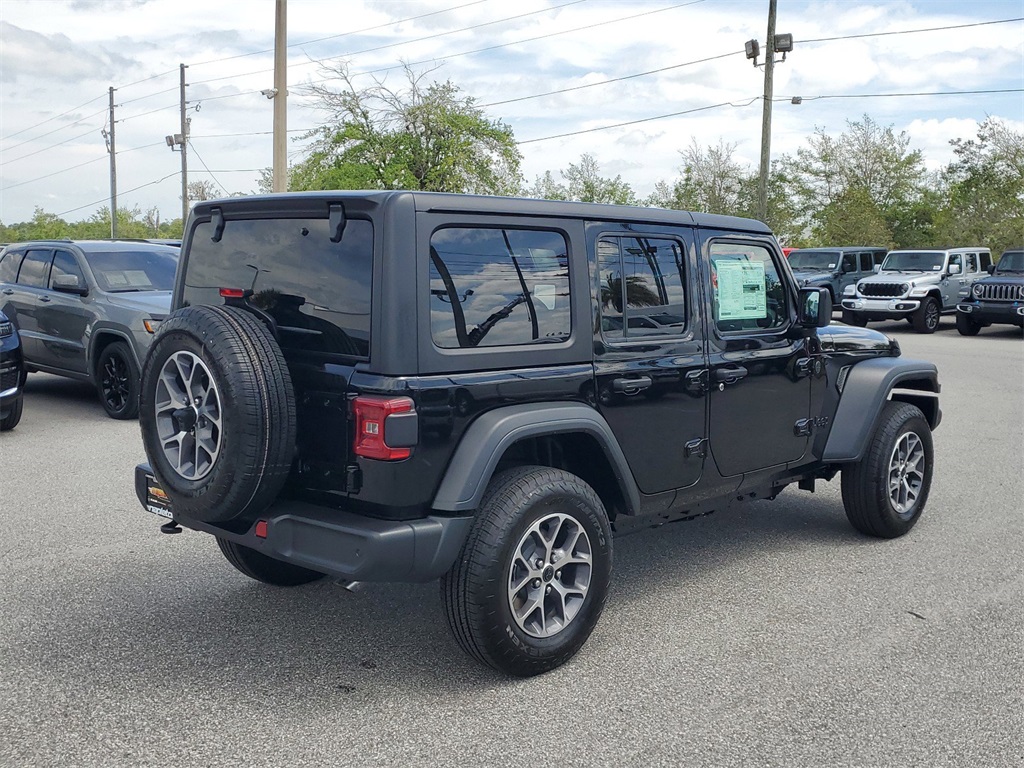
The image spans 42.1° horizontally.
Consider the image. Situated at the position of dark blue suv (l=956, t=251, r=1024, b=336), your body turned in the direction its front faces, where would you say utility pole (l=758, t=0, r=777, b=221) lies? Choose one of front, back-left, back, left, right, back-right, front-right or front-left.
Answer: right

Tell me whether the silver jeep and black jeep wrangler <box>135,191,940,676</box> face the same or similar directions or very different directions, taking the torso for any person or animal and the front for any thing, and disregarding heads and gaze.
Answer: very different directions

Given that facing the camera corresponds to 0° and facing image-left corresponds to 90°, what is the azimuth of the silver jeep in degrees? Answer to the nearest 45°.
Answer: approximately 45°

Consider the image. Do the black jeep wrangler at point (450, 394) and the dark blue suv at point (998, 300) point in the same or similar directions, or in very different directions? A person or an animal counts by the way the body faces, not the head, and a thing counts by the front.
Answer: very different directions

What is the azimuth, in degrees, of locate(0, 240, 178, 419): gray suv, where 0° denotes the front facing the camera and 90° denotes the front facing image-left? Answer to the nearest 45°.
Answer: approximately 315°

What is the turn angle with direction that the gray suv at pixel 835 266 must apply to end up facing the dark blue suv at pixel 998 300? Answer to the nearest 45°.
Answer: approximately 90° to its left

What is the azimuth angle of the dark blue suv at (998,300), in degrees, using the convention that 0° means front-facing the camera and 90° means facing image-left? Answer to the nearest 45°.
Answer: approximately 45°

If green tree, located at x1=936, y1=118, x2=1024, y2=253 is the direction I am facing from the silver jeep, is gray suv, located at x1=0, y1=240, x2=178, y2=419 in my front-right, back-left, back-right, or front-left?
back-left
